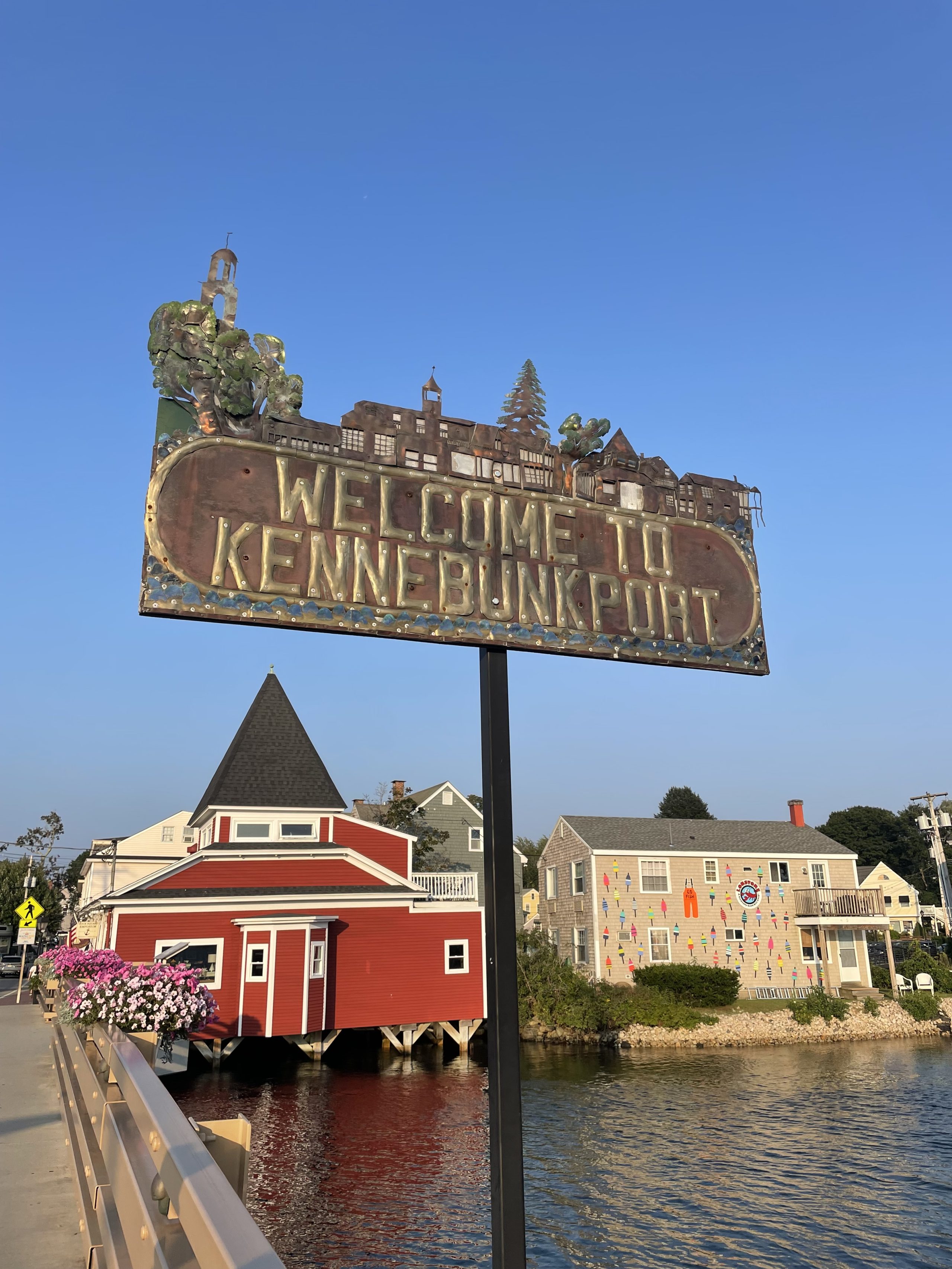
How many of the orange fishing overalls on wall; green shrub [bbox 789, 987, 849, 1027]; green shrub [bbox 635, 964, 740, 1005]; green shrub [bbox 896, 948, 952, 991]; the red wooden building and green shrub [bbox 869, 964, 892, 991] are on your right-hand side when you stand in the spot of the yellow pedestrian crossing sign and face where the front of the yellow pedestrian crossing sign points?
0

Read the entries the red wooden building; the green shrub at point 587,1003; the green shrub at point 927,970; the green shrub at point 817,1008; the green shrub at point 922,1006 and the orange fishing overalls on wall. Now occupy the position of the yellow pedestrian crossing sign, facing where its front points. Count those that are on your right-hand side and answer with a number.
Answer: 0

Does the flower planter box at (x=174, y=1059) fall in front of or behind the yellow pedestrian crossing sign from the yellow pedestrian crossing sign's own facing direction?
in front

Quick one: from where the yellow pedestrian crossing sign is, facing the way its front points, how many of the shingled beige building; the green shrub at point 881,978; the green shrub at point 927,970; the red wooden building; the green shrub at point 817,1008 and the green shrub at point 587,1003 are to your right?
0

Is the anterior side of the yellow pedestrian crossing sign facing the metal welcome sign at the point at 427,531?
yes

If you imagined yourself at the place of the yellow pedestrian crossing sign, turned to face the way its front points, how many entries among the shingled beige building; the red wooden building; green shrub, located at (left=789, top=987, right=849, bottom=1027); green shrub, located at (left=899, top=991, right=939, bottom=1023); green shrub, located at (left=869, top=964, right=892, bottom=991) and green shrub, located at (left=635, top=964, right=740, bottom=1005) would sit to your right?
0

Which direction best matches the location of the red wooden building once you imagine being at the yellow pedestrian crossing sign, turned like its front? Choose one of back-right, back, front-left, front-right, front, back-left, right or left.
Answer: front-left

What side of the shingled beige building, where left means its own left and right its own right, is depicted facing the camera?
front

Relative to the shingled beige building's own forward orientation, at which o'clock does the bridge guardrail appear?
The bridge guardrail is roughly at 12 o'clock from the shingled beige building.

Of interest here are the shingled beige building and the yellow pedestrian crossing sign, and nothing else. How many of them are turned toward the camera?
2

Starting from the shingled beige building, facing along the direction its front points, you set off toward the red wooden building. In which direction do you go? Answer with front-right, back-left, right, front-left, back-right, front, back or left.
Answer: front-right

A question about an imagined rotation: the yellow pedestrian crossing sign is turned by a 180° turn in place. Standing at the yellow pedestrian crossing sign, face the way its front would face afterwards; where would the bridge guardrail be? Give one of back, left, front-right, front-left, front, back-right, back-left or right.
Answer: back

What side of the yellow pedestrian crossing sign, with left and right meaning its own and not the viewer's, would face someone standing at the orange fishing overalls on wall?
left

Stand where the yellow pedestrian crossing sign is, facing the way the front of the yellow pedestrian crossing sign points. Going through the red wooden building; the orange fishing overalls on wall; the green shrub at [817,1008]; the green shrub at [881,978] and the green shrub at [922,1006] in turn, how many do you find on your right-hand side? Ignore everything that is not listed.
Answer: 0

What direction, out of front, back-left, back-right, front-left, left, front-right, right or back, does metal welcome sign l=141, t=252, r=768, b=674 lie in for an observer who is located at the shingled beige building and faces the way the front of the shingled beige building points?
front

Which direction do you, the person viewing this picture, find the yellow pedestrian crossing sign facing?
facing the viewer

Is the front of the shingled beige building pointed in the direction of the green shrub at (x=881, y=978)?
no
